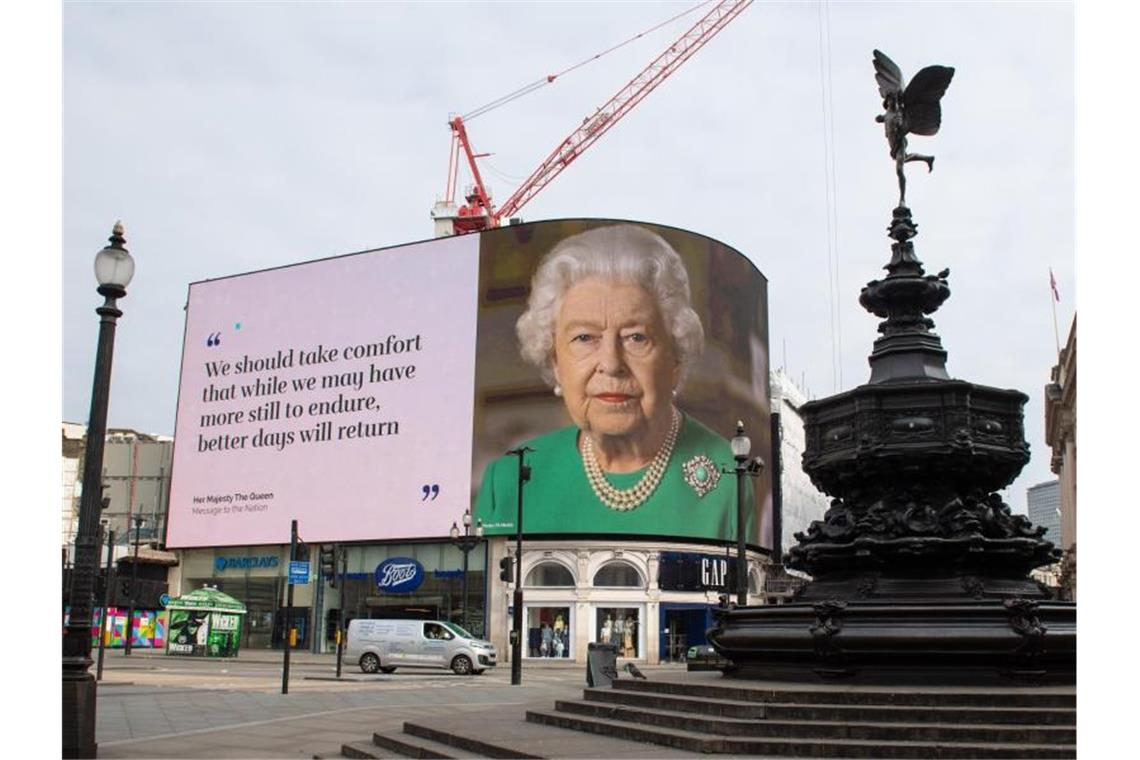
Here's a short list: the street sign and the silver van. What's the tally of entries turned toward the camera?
1

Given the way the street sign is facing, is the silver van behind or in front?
behind

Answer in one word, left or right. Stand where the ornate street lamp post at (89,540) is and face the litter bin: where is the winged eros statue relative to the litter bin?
right

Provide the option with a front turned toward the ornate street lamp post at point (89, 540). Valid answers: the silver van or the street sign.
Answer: the street sign

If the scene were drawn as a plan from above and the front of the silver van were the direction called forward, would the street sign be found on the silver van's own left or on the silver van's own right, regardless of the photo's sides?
on the silver van's own right

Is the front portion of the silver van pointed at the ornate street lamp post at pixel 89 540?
no

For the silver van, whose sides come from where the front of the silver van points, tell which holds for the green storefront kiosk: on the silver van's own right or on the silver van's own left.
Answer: on the silver van's own left

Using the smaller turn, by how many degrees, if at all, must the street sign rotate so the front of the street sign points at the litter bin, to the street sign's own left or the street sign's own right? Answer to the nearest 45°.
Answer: approximately 45° to the street sign's own left

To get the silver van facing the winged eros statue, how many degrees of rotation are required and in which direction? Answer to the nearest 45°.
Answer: approximately 90° to its right

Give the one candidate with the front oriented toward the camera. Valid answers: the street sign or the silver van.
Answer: the street sign

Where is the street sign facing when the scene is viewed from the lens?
facing the viewer

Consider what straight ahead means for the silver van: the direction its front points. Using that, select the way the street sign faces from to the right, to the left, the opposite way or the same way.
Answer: to the right

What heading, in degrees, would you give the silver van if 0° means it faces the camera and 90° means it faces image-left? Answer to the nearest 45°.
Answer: approximately 270°

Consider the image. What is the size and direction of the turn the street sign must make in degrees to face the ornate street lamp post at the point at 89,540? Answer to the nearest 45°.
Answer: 0° — it already faces it

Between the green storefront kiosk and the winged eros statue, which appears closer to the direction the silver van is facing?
the winged eros statue
